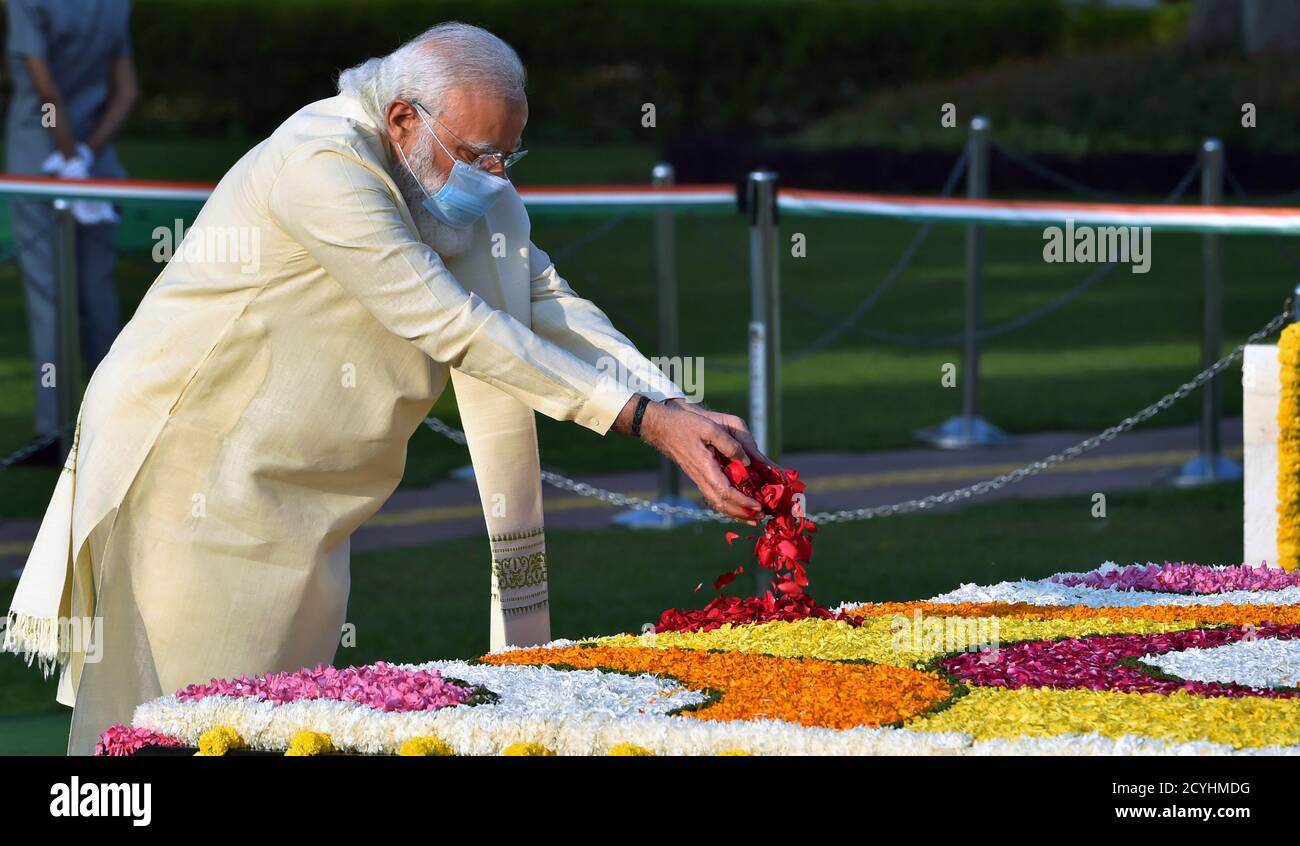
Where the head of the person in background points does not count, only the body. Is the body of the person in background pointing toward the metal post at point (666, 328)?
no

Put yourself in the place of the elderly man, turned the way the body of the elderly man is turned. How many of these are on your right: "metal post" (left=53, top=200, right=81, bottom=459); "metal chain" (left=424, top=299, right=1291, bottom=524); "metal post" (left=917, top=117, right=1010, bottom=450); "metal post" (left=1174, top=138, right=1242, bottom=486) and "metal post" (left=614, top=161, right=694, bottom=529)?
0

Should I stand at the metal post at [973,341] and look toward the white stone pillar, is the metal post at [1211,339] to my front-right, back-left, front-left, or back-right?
front-left

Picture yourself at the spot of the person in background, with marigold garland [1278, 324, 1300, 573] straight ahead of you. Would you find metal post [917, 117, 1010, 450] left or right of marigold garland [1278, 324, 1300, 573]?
left

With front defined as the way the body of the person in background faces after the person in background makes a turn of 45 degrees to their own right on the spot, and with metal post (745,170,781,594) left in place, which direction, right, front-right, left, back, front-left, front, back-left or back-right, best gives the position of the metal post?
left

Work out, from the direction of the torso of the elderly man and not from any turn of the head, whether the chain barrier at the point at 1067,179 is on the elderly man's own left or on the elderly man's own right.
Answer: on the elderly man's own left

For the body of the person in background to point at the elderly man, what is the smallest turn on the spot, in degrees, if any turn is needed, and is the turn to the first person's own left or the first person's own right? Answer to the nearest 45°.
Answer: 0° — they already face them

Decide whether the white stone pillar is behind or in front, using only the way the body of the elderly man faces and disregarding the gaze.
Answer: in front

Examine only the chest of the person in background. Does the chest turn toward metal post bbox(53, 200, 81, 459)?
yes

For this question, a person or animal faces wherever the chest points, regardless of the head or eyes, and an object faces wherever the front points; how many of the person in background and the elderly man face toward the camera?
1

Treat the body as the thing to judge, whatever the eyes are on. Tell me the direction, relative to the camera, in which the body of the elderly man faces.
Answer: to the viewer's right

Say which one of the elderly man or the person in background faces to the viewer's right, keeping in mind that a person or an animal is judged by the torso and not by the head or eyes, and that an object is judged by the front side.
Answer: the elderly man

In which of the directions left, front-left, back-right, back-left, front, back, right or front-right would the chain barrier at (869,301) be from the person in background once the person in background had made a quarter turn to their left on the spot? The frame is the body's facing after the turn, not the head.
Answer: front

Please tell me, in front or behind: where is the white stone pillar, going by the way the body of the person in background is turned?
in front

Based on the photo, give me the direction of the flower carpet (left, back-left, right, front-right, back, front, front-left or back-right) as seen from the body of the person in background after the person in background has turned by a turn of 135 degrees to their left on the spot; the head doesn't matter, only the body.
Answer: back-right

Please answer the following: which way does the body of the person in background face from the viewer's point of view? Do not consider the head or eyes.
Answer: toward the camera

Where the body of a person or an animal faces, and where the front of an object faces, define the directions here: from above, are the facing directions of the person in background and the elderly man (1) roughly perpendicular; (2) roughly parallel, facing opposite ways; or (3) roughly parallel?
roughly perpendicular

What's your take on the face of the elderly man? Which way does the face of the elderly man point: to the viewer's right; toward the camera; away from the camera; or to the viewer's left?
to the viewer's right
